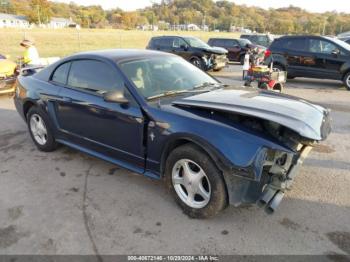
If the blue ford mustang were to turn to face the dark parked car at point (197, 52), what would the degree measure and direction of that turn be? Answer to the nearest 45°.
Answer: approximately 135° to its left

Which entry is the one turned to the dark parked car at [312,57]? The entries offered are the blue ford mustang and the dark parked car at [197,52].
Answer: the dark parked car at [197,52]

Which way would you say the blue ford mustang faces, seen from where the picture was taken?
facing the viewer and to the right of the viewer

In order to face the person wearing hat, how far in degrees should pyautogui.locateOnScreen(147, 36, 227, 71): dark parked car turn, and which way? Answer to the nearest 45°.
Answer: approximately 90° to its right

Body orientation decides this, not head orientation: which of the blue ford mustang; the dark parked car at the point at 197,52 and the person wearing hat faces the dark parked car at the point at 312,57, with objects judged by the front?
the dark parked car at the point at 197,52

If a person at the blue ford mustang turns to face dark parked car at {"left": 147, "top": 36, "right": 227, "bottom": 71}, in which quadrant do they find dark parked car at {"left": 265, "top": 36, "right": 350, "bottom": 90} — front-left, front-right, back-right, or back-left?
front-right

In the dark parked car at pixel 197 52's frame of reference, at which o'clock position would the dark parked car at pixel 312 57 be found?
the dark parked car at pixel 312 57 is roughly at 12 o'clock from the dark parked car at pixel 197 52.

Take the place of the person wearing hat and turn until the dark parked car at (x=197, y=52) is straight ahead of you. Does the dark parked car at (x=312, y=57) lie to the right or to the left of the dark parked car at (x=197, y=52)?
right

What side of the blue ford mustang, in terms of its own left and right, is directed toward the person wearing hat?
back

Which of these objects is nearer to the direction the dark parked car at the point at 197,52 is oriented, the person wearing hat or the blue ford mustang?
the blue ford mustang

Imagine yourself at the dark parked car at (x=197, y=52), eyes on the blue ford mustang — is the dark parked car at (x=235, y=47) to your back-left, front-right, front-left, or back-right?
back-left
